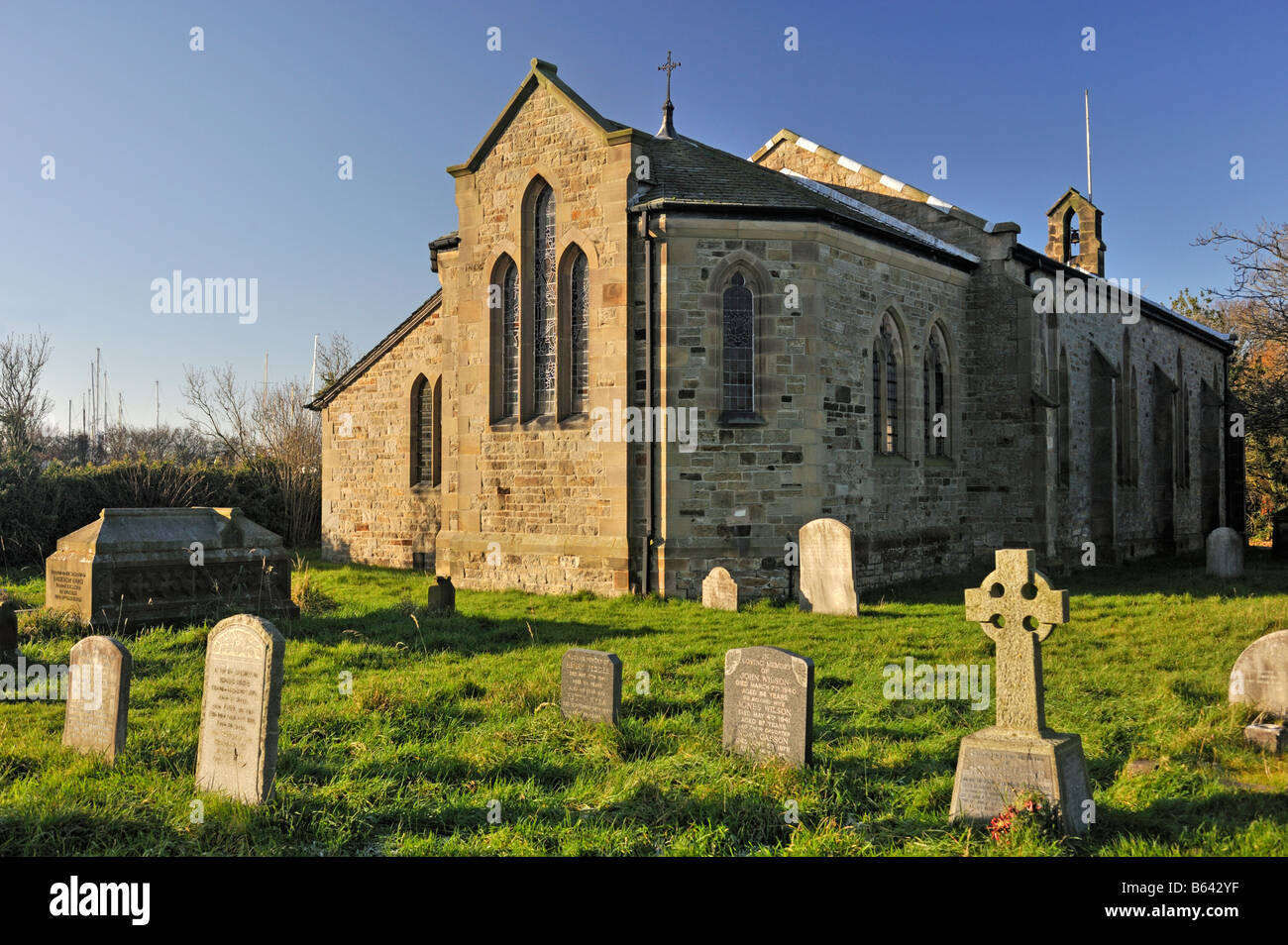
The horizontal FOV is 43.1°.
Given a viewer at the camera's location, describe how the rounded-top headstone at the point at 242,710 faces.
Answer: facing the viewer and to the left of the viewer

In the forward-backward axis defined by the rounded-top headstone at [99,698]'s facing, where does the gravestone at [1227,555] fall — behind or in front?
behind

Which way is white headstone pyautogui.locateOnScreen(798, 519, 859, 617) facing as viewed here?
toward the camera

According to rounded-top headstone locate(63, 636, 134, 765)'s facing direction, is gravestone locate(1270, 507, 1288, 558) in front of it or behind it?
behind

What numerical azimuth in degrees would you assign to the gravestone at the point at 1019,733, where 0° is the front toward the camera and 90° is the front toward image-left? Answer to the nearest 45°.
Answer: approximately 45°

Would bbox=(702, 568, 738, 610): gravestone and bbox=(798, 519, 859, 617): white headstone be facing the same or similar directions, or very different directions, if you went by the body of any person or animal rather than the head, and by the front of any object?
same or similar directions

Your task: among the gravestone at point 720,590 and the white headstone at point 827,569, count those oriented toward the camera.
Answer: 2

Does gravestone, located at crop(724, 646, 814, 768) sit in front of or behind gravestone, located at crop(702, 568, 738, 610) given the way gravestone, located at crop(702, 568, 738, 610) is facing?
in front

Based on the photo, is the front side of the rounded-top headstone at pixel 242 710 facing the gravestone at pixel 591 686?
no

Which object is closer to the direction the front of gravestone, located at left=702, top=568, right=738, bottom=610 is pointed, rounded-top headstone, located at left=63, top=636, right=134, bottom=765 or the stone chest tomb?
the rounded-top headstone

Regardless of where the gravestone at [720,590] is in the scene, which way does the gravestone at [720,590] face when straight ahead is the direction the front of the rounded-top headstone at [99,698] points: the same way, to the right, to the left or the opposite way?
the same way
